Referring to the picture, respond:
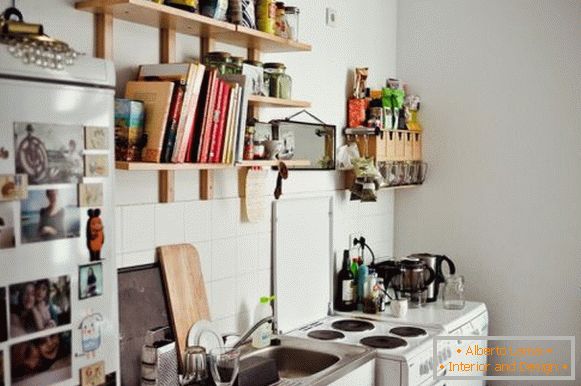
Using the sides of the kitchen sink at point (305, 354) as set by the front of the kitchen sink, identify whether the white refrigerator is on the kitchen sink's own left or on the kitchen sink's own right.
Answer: on the kitchen sink's own right

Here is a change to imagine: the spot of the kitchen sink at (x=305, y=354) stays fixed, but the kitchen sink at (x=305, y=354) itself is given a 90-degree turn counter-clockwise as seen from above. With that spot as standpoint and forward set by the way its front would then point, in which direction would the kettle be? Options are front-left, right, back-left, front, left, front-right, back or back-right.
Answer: front

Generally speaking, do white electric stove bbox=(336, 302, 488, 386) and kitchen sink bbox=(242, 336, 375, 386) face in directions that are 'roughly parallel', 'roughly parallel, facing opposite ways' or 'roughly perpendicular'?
roughly parallel

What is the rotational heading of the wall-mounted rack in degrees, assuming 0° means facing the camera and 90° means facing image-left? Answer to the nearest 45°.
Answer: approximately 315°

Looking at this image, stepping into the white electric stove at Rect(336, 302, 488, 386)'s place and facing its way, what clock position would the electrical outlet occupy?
The electrical outlet is roughly at 5 o'clock from the white electric stove.

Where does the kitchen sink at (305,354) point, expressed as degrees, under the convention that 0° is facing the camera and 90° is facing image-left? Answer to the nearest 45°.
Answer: approximately 315°

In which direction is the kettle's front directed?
to the viewer's left

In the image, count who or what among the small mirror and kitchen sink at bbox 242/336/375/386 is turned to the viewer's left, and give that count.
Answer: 0

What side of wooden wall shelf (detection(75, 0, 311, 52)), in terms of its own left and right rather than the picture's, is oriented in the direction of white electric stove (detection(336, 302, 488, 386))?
left

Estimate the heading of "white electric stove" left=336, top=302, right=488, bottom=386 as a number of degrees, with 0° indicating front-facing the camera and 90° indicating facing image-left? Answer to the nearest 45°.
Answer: approximately 315°

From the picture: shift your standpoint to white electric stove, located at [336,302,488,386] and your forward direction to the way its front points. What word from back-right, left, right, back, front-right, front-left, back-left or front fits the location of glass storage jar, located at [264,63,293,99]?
right

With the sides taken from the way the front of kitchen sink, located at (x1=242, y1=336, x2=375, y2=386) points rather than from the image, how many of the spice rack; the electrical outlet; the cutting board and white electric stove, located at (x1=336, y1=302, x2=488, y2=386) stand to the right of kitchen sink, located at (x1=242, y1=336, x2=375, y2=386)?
1

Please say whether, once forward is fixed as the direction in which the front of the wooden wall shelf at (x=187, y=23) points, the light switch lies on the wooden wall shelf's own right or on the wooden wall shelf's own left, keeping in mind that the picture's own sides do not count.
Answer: on the wooden wall shelf's own left
